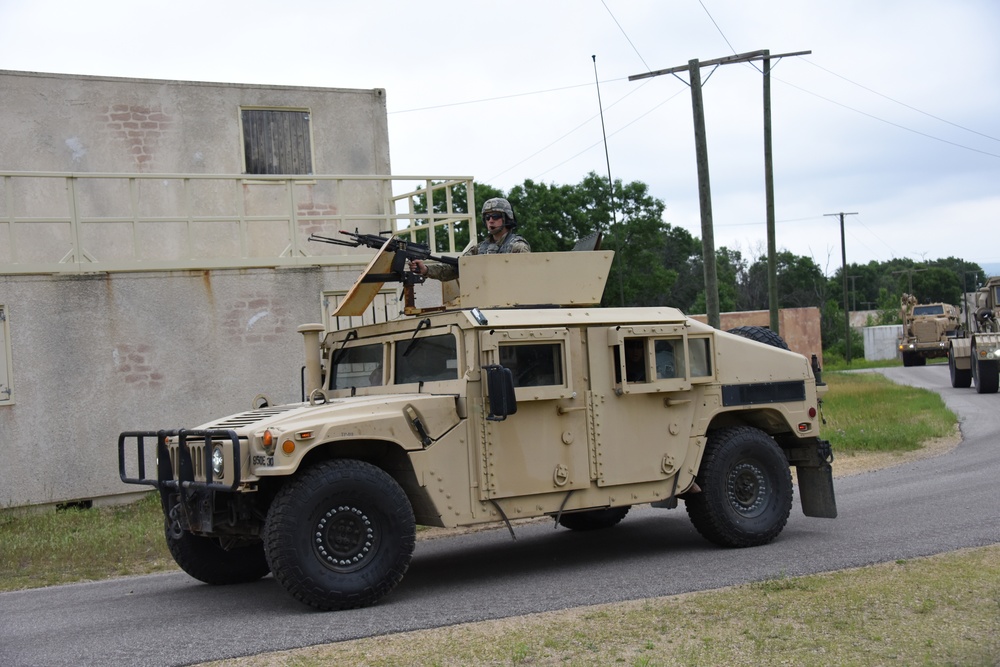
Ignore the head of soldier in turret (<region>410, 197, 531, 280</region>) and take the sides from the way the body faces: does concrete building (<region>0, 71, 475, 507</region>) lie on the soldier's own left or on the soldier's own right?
on the soldier's own right

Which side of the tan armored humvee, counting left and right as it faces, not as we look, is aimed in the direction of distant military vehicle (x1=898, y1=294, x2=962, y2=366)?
back

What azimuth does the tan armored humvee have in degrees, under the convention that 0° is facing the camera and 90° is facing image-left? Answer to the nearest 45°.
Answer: approximately 45°

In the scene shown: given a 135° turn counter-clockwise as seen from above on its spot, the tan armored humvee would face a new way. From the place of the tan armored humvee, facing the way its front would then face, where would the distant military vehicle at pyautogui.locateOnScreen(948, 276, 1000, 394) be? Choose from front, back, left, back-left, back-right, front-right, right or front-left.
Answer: front-left

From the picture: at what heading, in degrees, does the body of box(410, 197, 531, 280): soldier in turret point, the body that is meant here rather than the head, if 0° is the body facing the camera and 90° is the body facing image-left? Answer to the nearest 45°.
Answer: approximately 45°

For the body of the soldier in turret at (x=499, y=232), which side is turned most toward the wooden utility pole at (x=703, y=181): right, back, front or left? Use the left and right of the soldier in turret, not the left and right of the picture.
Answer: back

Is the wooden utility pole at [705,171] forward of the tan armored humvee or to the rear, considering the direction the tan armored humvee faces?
to the rear

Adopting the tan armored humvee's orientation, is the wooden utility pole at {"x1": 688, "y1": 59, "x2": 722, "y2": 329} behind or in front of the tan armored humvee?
behind

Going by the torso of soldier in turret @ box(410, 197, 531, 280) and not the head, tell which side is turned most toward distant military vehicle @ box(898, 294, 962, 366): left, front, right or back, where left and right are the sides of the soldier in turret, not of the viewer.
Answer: back

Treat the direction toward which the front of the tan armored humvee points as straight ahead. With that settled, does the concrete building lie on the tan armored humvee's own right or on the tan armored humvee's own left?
on the tan armored humvee's own right

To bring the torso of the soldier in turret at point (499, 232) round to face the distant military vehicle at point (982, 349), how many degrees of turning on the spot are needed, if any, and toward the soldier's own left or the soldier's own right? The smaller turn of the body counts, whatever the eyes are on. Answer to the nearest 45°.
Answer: approximately 180°

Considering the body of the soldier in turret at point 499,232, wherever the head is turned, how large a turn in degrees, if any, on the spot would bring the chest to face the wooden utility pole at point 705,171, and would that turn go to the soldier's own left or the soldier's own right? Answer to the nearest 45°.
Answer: approximately 180°
